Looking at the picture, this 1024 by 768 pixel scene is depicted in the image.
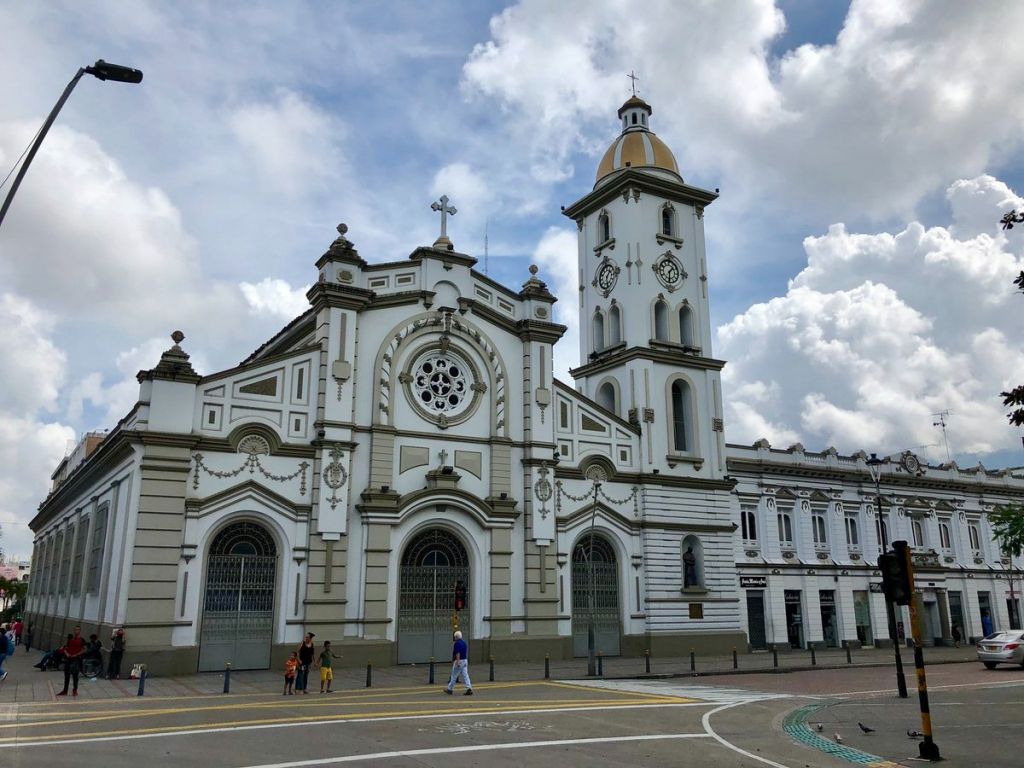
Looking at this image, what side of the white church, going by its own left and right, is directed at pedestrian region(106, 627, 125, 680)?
right

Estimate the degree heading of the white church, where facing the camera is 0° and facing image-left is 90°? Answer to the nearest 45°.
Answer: approximately 315°

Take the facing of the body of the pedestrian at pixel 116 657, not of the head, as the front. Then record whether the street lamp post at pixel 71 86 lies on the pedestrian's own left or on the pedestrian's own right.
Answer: on the pedestrian's own right
